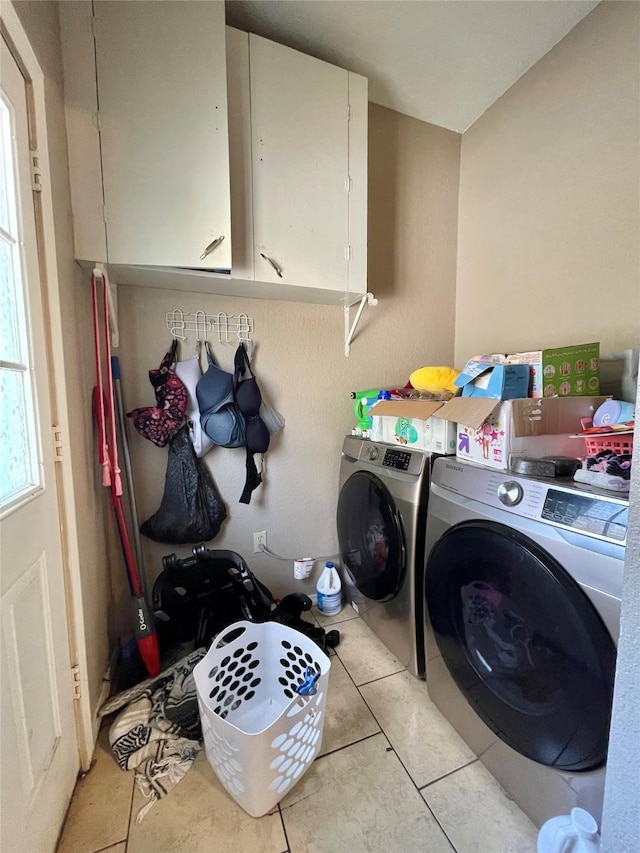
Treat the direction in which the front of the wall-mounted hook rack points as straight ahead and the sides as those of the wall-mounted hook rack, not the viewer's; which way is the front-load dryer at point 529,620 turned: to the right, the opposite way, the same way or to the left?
to the right

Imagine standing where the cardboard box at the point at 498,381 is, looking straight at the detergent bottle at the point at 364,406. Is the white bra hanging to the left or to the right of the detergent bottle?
left

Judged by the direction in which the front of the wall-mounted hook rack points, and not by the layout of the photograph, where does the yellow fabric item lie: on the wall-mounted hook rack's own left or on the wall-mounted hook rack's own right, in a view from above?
on the wall-mounted hook rack's own left

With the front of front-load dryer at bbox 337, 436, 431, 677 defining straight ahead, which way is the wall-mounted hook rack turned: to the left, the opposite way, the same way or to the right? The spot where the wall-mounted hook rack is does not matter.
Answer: to the left

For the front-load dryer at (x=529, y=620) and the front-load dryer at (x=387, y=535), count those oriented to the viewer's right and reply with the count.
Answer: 0

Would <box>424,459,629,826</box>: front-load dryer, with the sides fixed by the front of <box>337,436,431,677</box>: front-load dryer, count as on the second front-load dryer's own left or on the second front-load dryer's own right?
on the second front-load dryer's own left

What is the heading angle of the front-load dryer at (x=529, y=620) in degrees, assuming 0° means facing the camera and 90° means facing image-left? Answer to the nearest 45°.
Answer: approximately 45°

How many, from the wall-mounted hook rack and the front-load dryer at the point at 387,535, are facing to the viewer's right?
0

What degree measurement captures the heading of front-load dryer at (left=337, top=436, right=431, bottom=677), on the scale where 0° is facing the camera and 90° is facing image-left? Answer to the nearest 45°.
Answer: approximately 45°
